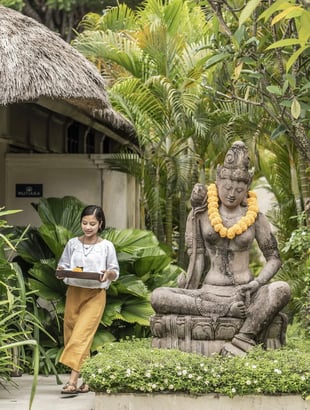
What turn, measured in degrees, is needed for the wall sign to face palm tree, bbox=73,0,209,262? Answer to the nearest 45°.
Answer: approximately 90° to its left

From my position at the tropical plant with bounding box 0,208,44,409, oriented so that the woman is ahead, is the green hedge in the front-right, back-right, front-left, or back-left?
front-right

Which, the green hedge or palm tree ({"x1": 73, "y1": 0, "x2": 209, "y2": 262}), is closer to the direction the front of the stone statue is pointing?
the green hedge

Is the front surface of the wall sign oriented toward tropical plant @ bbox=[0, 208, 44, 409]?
yes

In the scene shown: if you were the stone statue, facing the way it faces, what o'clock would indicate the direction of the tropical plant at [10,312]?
The tropical plant is roughly at 3 o'clock from the stone statue.

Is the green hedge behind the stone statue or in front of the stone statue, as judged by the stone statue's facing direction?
in front

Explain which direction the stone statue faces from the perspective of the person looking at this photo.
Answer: facing the viewer

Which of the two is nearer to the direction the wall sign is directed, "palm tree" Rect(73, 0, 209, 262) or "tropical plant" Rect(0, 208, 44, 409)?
the tropical plant

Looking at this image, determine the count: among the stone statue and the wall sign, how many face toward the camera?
2

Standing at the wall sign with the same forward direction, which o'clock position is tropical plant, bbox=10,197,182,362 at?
The tropical plant is roughly at 11 o'clock from the wall sign.

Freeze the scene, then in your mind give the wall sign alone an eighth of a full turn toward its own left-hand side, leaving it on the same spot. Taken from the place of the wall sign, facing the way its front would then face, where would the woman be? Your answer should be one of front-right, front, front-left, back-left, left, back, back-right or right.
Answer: front-right

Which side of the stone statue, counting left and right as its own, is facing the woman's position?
right

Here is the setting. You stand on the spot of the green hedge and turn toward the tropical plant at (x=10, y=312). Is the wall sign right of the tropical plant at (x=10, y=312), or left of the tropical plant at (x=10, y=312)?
right
